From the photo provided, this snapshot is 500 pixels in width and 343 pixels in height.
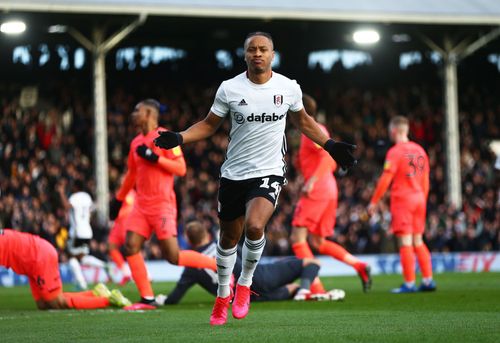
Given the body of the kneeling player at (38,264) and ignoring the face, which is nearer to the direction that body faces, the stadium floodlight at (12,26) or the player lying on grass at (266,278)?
the stadium floodlight

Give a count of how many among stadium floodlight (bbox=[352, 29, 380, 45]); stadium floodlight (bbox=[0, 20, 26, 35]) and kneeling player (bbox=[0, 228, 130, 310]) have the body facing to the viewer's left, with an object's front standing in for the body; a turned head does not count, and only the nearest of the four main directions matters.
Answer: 1

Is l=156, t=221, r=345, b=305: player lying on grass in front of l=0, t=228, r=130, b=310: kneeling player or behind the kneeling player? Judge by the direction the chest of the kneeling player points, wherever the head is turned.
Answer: behind

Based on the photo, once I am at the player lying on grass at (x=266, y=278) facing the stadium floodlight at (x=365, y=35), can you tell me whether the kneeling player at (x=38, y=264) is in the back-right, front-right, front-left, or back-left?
back-left

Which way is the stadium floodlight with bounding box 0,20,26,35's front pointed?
toward the camera

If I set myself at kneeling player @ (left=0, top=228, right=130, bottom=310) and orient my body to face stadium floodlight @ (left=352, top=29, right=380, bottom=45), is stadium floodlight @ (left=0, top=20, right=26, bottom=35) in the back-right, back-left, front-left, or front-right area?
front-left

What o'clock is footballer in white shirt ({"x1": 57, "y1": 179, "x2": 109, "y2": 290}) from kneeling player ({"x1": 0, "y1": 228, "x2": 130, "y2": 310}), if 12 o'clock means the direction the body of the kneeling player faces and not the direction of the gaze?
The footballer in white shirt is roughly at 3 o'clock from the kneeling player.

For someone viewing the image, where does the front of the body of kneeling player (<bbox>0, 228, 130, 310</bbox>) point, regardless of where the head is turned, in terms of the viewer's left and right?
facing to the left of the viewer

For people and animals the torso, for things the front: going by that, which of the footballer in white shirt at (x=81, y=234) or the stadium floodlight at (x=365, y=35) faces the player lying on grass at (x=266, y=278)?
the stadium floodlight

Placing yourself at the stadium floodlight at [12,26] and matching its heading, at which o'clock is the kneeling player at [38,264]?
The kneeling player is roughly at 12 o'clock from the stadium floodlight.

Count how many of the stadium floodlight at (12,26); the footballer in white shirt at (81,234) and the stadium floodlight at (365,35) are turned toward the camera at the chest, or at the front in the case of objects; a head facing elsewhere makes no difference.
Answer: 2
